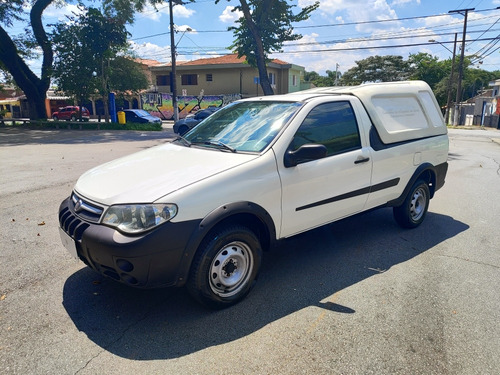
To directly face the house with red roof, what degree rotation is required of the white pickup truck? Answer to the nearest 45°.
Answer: approximately 135° to its right

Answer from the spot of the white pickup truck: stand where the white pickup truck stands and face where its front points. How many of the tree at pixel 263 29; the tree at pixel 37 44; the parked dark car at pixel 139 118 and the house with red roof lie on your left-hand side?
0

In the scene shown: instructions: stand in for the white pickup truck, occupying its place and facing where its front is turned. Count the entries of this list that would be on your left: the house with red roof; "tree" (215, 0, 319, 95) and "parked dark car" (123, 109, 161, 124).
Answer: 0

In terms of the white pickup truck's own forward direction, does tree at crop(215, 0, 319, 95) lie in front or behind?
behind

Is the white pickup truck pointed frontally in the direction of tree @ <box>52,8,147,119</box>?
no

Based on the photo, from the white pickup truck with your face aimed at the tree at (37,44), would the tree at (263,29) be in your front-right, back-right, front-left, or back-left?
front-right

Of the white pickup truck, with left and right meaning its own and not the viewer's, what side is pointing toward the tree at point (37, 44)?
right

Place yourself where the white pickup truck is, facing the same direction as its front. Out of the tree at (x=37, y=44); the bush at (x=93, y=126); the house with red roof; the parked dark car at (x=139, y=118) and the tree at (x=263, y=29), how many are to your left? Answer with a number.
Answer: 0

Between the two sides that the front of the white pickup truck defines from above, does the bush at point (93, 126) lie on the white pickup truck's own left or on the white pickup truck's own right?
on the white pickup truck's own right

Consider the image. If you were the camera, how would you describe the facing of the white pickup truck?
facing the viewer and to the left of the viewer

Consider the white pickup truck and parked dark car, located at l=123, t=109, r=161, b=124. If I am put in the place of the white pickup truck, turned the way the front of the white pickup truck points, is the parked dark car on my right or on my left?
on my right
